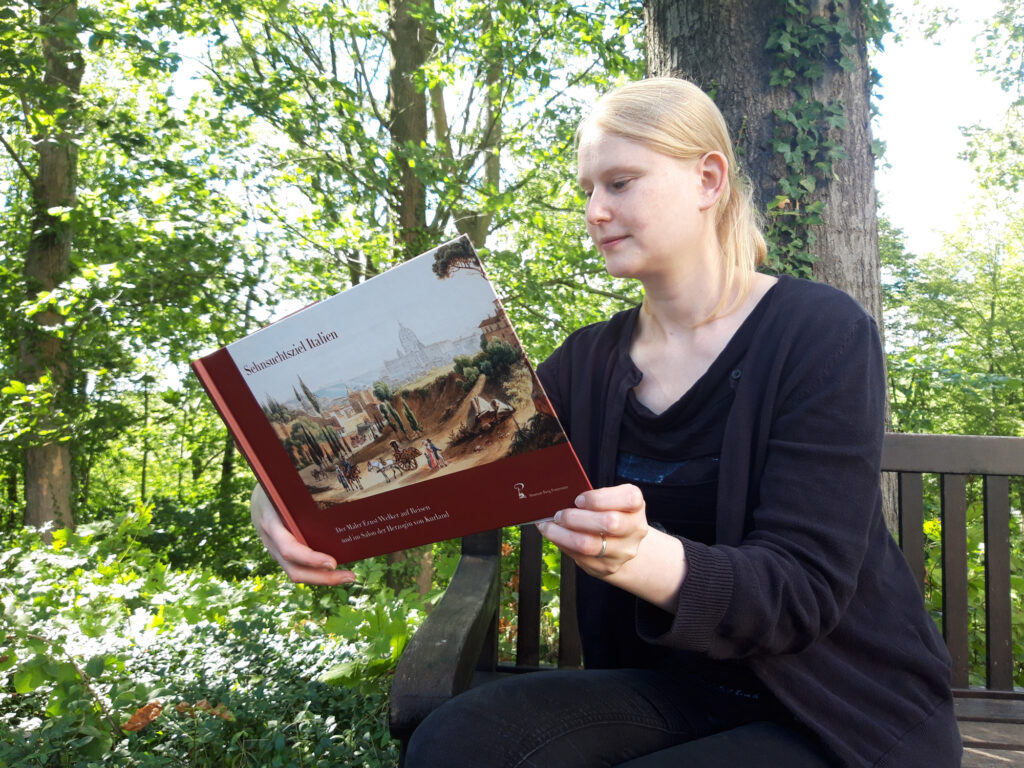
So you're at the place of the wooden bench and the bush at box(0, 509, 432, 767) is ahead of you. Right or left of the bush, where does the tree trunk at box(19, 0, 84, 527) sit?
right

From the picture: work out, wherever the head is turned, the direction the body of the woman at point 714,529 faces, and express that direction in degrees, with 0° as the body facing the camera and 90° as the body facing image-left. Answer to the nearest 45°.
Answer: approximately 45°

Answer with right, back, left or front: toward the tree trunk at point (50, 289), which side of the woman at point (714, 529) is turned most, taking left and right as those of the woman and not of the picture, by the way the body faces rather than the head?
right

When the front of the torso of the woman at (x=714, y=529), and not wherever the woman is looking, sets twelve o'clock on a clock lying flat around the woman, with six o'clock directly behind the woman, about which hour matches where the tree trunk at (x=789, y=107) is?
The tree trunk is roughly at 5 o'clock from the woman.
